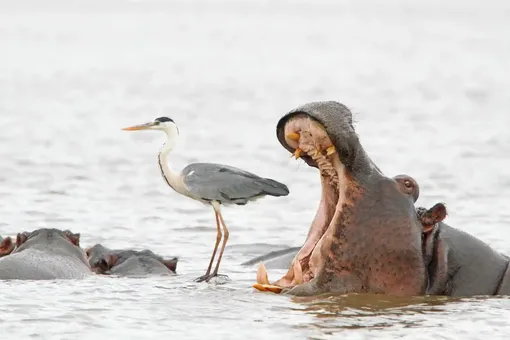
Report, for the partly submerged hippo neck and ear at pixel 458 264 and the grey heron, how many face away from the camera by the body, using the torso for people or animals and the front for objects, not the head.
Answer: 0

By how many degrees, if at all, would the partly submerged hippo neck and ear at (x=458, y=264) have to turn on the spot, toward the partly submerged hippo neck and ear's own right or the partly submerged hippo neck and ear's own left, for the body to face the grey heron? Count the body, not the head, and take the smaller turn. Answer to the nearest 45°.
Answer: approximately 45° to the partly submerged hippo neck and ear's own right

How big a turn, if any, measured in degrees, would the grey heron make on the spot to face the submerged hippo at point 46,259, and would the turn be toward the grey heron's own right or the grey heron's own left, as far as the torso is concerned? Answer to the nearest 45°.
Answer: approximately 45° to the grey heron's own left

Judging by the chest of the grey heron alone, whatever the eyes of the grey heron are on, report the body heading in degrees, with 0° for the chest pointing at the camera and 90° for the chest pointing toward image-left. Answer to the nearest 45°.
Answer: approximately 90°

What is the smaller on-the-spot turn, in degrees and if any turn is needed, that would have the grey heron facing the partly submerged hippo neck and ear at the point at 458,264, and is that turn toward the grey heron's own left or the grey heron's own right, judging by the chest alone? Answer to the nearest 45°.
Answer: approximately 135° to the grey heron's own left

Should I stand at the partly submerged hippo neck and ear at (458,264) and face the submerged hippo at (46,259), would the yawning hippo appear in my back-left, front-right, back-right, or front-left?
front-left

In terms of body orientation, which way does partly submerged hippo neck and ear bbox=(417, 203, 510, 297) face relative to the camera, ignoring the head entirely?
to the viewer's left

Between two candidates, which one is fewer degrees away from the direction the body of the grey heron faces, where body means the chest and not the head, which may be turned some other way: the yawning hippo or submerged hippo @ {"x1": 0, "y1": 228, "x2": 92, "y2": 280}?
the submerged hippo

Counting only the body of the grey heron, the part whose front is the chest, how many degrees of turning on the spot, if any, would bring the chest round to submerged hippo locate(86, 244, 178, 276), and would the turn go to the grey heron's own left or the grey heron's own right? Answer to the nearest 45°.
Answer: approximately 45° to the grey heron's own left

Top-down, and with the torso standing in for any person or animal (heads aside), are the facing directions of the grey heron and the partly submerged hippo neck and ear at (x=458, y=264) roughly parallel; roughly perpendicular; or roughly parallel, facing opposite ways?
roughly parallel
